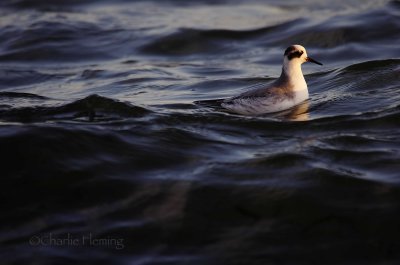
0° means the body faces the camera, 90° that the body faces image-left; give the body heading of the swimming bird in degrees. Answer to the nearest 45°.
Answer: approximately 270°
